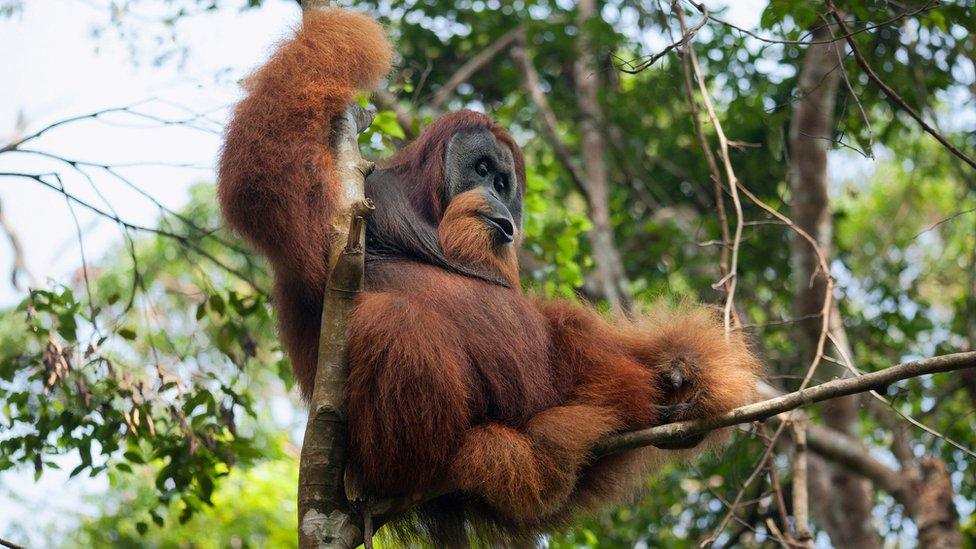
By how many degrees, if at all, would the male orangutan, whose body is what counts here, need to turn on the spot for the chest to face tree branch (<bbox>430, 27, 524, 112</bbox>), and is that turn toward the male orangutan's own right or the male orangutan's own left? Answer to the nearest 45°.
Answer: approximately 135° to the male orangutan's own left

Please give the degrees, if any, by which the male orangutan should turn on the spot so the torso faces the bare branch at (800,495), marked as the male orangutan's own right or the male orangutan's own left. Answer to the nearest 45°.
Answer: approximately 90° to the male orangutan's own left

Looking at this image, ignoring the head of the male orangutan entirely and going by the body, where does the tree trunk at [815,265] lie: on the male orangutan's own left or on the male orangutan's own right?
on the male orangutan's own left

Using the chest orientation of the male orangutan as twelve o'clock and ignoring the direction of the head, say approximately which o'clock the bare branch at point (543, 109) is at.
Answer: The bare branch is roughly at 8 o'clock from the male orangutan.

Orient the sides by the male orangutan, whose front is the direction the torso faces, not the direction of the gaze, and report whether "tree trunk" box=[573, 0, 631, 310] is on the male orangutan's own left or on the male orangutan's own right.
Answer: on the male orangutan's own left

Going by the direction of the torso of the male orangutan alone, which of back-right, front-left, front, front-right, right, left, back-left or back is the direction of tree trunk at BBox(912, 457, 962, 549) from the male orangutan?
left

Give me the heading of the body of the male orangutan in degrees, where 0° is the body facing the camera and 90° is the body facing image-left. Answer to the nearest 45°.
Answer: approximately 315°

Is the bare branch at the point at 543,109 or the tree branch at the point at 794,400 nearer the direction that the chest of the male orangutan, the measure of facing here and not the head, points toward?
the tree branch
